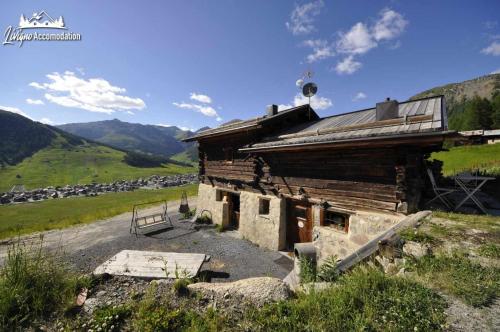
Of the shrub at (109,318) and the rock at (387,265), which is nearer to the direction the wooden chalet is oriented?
the shrub

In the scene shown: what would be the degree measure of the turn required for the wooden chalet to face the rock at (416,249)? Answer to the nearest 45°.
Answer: approximately 45° to its left

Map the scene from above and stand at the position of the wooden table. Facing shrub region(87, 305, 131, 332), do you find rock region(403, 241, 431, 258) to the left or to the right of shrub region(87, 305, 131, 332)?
left

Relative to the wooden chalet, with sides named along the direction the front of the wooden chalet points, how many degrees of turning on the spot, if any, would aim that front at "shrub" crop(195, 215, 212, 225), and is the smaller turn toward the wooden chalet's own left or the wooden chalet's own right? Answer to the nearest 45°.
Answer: approximately 90° to the wooden chalet's own right

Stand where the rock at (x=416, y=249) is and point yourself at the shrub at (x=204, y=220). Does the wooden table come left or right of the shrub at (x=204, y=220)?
left
